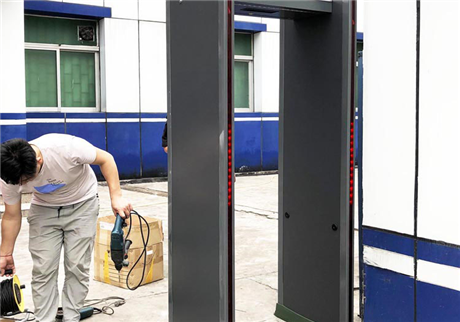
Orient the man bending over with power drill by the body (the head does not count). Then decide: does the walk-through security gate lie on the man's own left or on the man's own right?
on the man's own left
